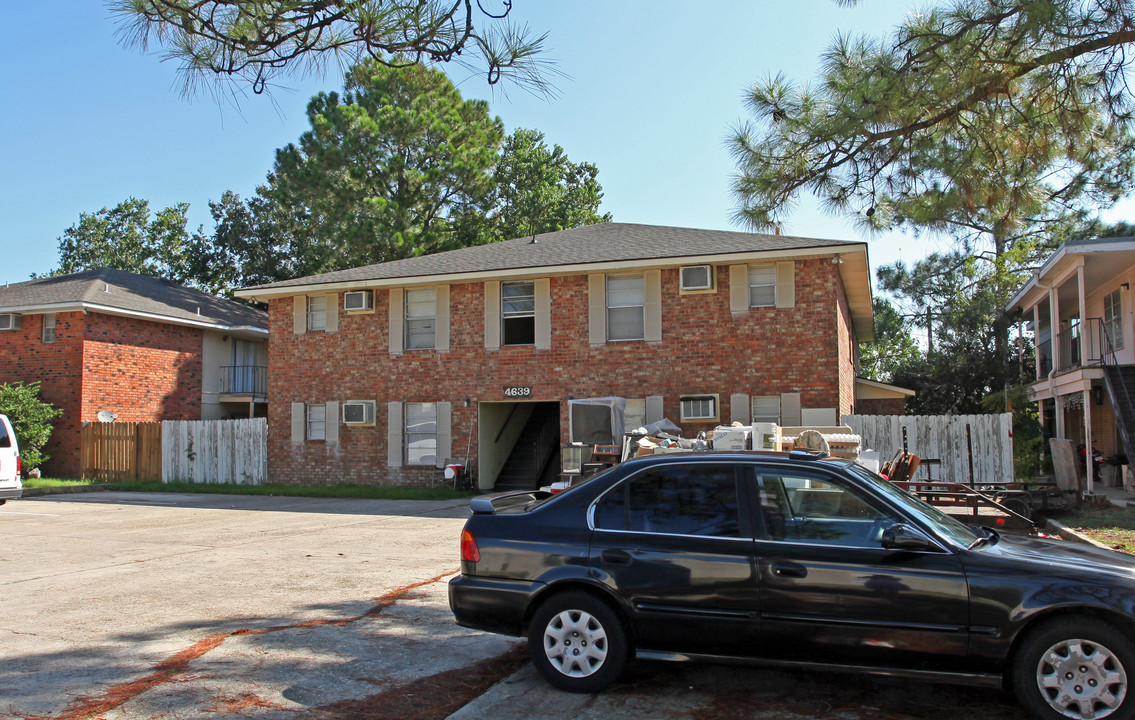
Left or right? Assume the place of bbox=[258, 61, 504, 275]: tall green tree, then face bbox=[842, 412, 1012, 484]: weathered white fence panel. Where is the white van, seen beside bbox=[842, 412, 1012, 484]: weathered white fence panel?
right

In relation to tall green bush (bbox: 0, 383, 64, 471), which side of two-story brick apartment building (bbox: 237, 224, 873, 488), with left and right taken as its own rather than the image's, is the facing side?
right

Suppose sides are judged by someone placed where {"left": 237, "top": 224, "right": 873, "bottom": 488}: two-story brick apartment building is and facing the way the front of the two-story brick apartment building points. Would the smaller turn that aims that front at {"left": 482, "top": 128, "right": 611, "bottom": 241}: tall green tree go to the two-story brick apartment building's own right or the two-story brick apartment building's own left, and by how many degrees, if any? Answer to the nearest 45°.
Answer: approximately 180°

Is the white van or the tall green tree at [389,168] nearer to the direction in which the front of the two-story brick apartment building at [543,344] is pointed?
the white van
